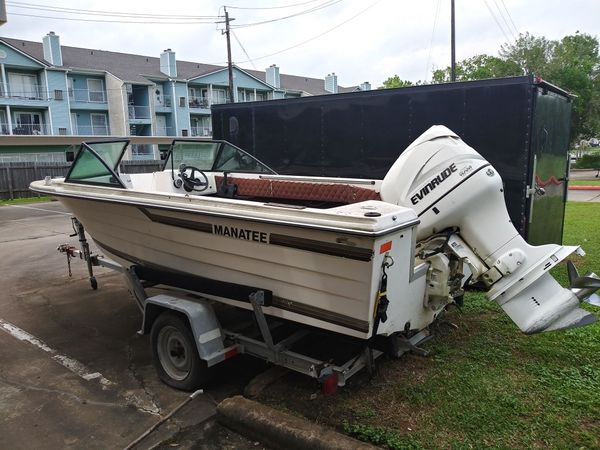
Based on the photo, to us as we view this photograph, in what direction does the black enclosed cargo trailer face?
facing away from the viewer and to the left of the viewer

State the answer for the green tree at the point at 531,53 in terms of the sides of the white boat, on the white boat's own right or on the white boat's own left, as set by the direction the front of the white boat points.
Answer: on the white boat's own right

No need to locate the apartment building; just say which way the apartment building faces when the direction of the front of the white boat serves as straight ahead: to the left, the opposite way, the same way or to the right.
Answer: the opposite way

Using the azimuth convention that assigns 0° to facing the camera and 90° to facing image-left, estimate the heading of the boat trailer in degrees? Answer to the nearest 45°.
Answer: approximately 135°

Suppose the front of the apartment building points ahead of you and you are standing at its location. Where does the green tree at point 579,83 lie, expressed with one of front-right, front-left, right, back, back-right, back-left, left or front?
front-left

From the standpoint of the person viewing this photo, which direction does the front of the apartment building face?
facing the viewer and to the right of the viewer

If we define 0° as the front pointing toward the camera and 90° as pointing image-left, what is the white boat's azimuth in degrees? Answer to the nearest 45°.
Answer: approximately 135°

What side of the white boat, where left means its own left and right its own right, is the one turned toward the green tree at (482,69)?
right

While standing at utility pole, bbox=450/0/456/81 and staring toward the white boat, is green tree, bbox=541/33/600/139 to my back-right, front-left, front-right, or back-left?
back-left

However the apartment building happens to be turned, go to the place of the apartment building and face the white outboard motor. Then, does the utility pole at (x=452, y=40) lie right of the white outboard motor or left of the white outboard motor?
left

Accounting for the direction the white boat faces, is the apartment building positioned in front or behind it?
in front

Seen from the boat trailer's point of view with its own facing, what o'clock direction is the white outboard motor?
The white outboard motor is roughly at 5 o'clock from the boat trailer.

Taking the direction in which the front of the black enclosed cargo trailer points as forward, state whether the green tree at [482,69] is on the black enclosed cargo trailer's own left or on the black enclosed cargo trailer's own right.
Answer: on the black enclosed cargo trailer's own right
